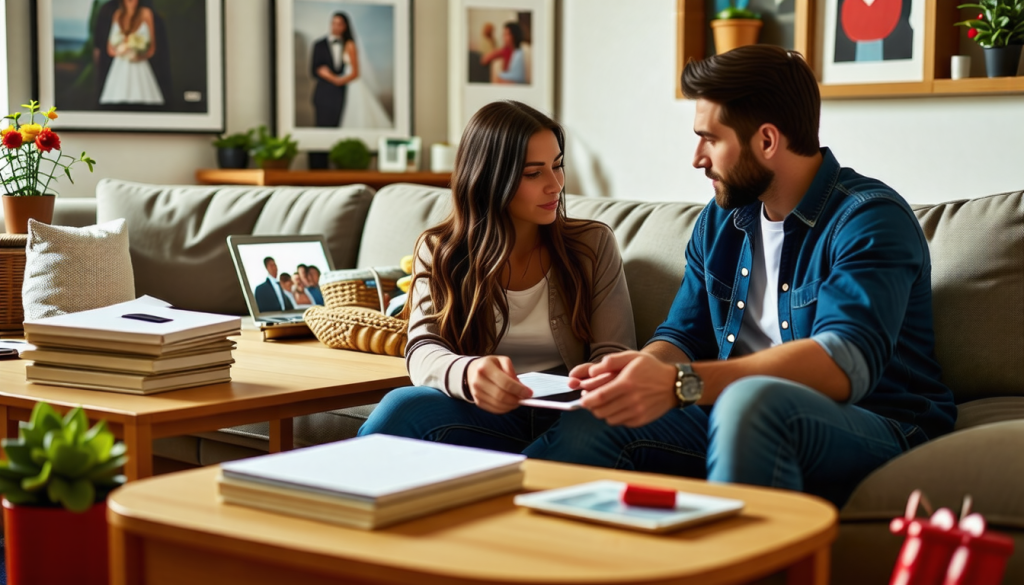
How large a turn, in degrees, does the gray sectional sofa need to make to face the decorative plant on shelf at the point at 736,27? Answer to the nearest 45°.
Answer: approximately 180°

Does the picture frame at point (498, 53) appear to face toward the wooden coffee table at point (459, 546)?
yes

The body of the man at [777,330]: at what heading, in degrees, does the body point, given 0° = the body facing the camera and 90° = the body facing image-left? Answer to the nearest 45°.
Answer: approximately 45°

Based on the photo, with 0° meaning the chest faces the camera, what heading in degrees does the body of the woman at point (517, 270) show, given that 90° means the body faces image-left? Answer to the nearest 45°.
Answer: approximately 315°

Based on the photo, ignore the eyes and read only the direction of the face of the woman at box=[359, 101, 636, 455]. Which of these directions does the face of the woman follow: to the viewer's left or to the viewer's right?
to the viewer's right

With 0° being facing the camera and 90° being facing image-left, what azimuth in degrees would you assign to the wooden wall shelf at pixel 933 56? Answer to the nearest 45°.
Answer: approximately 0°
